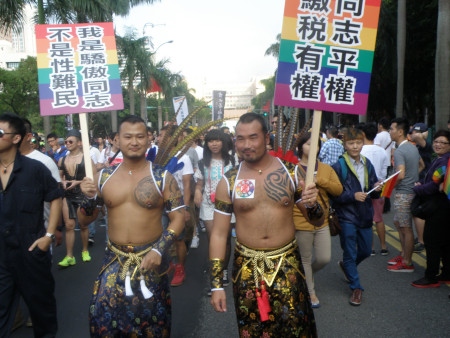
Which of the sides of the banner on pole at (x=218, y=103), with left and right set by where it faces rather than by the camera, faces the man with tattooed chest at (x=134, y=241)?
front

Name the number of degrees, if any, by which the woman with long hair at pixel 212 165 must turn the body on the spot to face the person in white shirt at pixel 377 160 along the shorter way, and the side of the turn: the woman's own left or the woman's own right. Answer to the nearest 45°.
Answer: approximately 90° to the woman's own left

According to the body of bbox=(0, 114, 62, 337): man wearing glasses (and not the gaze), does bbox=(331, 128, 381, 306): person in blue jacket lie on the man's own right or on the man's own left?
on the man's own left

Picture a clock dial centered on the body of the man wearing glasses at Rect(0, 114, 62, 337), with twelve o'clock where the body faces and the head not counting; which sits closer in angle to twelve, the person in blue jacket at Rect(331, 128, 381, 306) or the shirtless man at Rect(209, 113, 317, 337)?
the shirtless man

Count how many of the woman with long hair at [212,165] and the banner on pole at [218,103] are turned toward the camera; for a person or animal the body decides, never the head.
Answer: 2

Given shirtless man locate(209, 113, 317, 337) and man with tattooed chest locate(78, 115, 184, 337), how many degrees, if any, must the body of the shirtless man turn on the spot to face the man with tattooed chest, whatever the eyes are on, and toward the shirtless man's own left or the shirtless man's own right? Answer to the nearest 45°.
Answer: approximately 90° to the shirtless man's own right

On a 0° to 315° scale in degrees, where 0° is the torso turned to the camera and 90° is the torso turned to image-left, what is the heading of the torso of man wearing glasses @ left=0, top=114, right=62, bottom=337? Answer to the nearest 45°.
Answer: approximately 45°

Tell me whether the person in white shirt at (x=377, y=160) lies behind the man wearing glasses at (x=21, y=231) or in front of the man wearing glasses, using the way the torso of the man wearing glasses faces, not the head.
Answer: behind

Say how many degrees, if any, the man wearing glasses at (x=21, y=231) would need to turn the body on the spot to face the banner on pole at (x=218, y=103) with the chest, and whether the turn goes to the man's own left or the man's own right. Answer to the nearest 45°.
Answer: approximately 180°

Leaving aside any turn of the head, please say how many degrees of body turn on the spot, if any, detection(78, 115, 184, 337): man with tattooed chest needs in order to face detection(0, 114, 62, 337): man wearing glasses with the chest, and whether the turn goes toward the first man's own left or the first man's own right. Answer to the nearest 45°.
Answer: approximately 135° to the first man's own right
